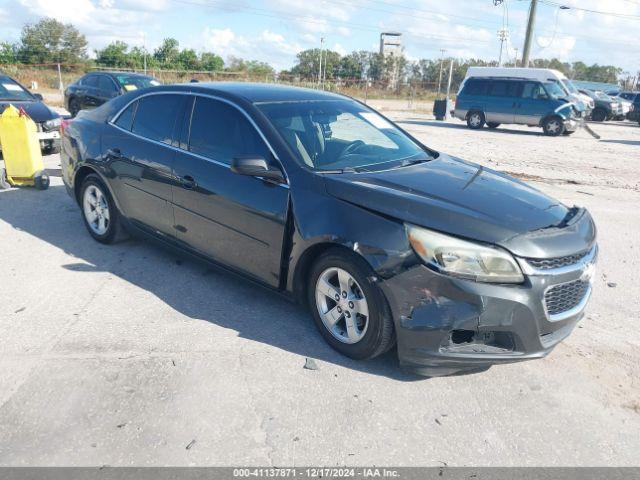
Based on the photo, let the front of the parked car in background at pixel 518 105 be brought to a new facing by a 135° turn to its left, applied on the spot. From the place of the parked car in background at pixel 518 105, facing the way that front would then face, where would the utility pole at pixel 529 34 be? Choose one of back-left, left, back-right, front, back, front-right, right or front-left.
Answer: front

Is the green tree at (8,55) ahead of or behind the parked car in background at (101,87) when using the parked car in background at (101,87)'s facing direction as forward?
behind

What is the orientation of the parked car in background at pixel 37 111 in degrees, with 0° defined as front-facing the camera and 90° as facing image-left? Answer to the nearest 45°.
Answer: approximately 315°

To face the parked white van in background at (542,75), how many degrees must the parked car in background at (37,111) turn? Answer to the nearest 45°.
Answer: approximately 45° to its left

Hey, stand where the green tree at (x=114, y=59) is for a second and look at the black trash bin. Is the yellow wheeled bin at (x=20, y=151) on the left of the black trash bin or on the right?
right

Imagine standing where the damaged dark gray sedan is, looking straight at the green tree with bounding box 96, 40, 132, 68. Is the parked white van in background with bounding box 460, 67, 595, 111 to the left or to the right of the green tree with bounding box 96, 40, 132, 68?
right

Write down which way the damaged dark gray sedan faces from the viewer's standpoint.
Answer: facing the viewer and to the right of the viewer

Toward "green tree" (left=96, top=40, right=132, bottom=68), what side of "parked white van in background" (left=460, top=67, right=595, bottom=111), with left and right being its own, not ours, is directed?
back

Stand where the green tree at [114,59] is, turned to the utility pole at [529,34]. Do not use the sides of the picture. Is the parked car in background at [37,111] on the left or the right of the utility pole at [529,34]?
right

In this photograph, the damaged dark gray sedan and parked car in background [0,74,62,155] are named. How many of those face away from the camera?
0

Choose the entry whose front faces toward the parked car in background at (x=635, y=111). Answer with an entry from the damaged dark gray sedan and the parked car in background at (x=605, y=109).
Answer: the parked car in background at (x=605, y=109)
